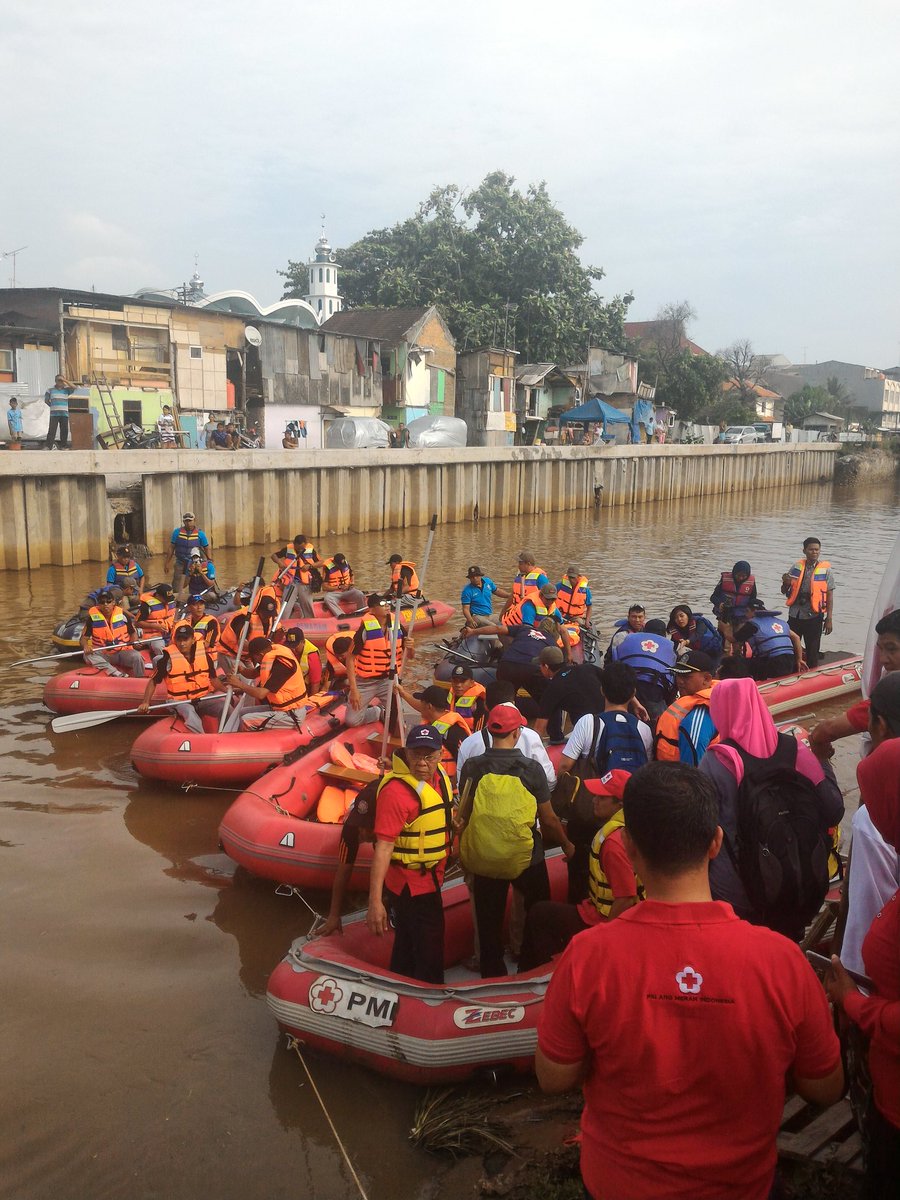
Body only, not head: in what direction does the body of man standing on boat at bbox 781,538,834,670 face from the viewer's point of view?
toward the camera

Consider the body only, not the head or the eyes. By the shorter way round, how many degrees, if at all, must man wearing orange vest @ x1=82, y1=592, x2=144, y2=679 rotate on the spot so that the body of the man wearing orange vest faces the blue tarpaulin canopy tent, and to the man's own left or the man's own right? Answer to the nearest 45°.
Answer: approximately 135° to the man's own left

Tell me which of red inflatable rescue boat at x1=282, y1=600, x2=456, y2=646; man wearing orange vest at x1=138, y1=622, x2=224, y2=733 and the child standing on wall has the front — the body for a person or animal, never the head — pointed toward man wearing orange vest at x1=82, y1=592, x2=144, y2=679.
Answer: the child standing on wall

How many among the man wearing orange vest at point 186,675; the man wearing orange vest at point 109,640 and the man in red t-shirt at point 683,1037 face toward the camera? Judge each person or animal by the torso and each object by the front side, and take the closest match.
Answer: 2

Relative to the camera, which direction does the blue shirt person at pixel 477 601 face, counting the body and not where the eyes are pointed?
toward the camera

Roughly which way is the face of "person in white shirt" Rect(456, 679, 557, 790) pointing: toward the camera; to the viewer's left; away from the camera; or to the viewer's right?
away from the camera

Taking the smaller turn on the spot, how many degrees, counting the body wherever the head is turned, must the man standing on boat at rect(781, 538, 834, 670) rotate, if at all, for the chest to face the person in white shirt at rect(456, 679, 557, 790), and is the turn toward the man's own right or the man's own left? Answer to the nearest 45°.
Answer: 0° — they already face them

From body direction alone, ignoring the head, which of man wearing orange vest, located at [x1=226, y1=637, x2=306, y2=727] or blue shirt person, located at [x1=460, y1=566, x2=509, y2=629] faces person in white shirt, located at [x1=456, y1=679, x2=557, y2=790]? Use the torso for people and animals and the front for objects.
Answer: the blue shirt person

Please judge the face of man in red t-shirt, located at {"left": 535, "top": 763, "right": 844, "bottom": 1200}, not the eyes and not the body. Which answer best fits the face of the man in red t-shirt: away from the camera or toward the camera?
away from the camera

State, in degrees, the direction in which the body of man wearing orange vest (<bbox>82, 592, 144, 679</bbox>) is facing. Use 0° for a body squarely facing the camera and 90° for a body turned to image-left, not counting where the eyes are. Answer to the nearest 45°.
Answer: approximately 0°

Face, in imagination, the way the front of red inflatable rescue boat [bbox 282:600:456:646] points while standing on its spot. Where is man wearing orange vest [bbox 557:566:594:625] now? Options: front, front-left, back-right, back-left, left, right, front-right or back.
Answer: front-right

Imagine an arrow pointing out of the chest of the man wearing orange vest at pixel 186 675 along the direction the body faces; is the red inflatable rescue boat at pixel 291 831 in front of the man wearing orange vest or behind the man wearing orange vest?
in front

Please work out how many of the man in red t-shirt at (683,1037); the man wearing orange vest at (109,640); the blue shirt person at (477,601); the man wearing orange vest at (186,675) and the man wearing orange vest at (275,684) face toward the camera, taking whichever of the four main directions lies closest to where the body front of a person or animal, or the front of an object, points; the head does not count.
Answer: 3

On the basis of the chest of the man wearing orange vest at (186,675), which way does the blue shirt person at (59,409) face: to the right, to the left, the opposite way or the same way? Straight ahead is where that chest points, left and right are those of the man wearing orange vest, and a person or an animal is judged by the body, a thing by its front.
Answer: the same way

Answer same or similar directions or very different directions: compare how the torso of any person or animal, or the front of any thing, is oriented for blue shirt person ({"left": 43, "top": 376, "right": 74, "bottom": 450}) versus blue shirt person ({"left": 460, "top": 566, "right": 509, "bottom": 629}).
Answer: same or similar directions

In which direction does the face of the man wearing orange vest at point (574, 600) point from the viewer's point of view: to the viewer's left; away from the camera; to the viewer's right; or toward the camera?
toward the camera

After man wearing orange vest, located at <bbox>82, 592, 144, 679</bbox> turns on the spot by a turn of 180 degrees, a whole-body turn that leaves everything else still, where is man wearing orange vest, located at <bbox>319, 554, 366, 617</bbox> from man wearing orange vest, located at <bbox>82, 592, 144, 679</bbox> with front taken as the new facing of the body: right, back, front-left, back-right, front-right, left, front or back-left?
front-right
